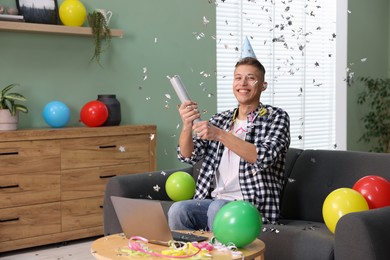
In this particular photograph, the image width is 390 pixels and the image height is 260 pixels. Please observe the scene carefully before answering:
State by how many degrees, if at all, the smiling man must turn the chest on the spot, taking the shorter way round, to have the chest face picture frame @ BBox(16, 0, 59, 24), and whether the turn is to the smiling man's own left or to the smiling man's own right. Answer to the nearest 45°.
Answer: approximately 90° to the smiling man's own right

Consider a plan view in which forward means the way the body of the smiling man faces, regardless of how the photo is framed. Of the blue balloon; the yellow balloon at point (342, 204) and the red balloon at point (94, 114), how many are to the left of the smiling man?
1

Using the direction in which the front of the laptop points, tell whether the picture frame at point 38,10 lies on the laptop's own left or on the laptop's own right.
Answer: on the laptop's own left

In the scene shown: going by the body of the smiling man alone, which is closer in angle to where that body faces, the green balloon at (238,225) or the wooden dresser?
the green balloon

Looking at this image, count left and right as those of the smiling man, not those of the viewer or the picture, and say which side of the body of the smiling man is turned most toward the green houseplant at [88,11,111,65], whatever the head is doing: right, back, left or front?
right

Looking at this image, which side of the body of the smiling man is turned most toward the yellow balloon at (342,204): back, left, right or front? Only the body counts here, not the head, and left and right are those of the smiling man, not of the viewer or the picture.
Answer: left

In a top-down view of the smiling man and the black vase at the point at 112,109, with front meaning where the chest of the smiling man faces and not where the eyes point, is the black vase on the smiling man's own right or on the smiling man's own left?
on the smiling man's own right

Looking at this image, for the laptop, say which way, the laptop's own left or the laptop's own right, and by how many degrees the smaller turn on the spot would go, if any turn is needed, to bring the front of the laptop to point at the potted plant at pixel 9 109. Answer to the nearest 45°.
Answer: approximately 90° to the laptop's own left

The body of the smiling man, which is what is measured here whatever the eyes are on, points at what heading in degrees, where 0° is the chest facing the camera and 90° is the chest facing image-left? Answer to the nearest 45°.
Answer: approximately 45°

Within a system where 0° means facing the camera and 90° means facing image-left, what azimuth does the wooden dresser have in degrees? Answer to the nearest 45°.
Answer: approximately 315°

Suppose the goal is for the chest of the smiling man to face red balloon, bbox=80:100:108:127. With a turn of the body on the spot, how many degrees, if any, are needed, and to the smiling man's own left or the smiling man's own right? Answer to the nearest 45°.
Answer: approximately 90° to the smiling man's own right

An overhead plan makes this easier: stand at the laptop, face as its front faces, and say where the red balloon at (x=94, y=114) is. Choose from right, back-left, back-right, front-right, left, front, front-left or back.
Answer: front-left
